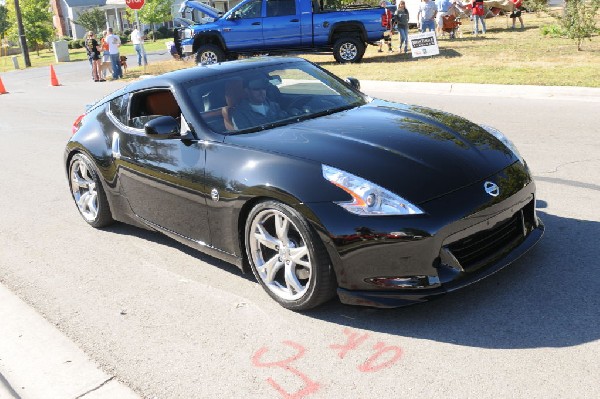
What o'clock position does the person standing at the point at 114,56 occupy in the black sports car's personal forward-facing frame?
The person standing is roughly at 7 o'clock from the black sports car.

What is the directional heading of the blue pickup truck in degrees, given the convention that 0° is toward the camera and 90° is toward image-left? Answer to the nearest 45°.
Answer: approximately 90°

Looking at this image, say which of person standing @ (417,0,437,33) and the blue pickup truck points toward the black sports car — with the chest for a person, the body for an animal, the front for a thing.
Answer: the person standing

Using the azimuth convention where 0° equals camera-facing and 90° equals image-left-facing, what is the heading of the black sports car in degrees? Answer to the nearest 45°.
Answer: approximately 315°

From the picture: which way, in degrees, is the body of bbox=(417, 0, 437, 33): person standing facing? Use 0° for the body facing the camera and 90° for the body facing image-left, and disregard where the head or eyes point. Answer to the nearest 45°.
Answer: approximately 0°

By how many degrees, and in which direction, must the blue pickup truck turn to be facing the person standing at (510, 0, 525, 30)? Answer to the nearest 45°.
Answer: approximately 135° to its right

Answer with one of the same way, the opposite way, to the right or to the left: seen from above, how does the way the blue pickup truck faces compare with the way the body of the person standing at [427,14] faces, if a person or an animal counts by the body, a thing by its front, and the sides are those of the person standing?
to the right

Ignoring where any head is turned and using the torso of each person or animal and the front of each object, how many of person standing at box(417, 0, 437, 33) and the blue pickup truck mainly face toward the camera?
1

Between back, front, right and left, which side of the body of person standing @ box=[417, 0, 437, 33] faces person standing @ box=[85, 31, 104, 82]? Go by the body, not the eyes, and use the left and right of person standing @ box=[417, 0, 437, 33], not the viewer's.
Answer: right

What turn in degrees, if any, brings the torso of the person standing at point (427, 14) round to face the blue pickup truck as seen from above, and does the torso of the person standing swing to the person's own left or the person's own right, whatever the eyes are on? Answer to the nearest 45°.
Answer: approximately 45° to the person's own right

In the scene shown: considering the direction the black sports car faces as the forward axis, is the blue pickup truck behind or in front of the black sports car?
behind
